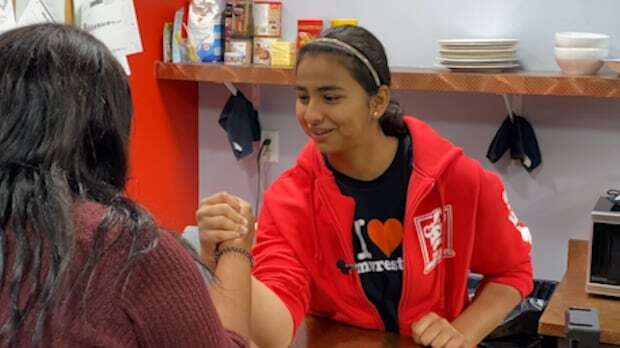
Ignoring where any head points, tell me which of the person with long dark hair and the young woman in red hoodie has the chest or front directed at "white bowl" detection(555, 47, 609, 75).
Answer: the person with long dark hair

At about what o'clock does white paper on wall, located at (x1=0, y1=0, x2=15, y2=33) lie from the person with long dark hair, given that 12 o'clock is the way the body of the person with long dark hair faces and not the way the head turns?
The white paper on wall is roughly at 10 o'clock from the person with long dark hair.

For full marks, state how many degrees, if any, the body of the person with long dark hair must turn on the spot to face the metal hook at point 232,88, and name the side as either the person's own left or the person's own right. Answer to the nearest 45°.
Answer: approximately 45° to the person's own left

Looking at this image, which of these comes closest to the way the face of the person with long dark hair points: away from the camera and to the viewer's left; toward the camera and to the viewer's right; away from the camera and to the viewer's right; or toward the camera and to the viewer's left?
away from the camera and to the viewer's right

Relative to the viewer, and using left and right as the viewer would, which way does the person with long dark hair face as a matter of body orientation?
facing away from the viewer and to the right of the viewer

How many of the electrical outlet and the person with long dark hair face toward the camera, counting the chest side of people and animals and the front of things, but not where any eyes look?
1

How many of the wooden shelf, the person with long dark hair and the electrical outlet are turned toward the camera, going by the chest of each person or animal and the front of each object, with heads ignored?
2

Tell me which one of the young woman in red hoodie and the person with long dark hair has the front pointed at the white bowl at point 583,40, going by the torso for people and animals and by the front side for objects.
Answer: the person with long dark hair
